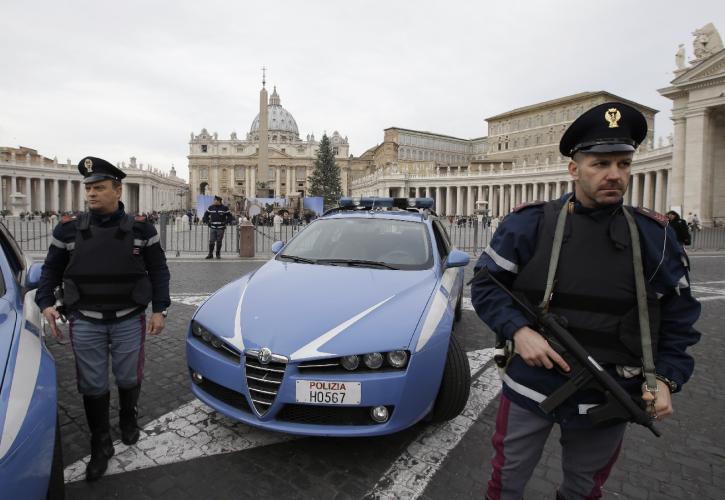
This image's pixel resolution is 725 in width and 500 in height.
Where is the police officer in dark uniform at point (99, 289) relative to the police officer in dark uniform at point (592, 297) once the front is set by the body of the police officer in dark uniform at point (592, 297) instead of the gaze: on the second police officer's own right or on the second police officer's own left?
on the second police officer's own right

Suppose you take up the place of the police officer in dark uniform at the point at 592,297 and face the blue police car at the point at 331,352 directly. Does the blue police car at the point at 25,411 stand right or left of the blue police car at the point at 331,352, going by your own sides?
left

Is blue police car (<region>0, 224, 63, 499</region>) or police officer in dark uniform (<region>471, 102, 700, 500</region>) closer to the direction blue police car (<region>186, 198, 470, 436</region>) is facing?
the blue police car

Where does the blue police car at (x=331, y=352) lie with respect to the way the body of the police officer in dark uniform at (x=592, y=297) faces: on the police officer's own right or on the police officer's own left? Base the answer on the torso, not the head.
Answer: on the police officer's own right

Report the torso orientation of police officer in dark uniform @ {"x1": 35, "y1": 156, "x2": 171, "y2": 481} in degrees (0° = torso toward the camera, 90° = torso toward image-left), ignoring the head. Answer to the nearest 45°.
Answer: approximately 0°

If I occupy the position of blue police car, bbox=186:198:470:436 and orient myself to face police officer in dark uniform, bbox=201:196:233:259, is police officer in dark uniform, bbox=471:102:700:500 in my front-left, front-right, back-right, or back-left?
back-right

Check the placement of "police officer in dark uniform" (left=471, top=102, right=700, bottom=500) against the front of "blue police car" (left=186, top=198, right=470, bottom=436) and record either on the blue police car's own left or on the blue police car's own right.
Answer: on the blue police car's own left

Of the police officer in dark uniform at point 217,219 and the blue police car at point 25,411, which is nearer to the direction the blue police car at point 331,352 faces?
the blue police car

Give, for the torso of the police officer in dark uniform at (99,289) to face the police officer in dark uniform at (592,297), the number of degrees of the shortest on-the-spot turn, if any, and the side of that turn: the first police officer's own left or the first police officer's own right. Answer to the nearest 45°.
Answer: approximately 45° to the first police officer's own left

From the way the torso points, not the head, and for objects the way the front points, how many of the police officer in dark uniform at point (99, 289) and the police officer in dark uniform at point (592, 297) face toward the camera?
2
